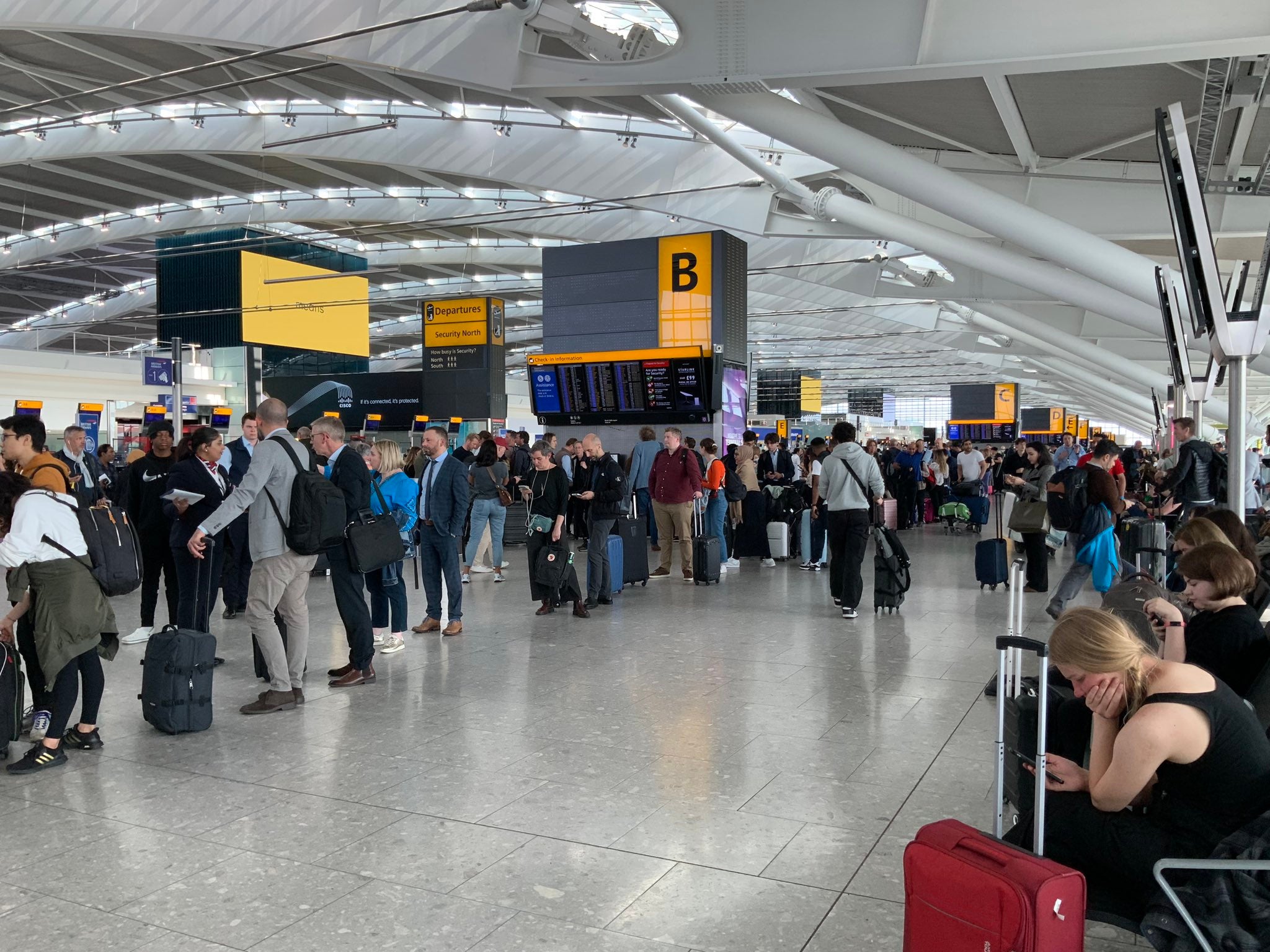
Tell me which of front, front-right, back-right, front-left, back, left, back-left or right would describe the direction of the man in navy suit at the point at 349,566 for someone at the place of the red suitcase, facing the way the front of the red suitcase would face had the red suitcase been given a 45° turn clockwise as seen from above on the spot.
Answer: front-right

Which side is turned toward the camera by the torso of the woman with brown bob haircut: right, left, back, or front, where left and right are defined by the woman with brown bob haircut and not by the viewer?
left

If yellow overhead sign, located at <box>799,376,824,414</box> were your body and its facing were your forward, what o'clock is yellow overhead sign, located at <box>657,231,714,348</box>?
yellow overhead sign, located at <box>657,231,714,348</box> is roughly at 12 o'clock from yellow overhead sign, located at <box>799,376,824,414</box>.

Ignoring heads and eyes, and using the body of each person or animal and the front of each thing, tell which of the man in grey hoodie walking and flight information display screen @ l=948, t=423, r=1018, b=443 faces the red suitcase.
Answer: the flight information display screen

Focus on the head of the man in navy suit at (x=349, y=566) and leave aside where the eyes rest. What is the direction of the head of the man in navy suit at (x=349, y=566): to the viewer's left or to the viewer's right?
to the viewer's left

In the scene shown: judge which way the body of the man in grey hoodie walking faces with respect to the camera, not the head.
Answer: away from the camera

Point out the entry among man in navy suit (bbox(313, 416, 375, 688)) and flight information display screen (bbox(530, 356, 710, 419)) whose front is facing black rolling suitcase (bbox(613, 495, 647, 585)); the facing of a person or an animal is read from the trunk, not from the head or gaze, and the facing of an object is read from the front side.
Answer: the flight information display screen

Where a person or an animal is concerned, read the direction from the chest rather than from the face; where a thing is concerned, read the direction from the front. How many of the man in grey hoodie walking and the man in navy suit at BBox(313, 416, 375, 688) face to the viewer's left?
1

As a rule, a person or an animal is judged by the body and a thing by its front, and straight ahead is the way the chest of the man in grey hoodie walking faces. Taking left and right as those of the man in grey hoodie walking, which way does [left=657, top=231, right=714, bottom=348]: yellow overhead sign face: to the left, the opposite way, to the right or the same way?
the opposite way

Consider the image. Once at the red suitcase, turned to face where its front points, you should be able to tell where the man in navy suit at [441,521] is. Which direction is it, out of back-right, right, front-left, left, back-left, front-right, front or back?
right

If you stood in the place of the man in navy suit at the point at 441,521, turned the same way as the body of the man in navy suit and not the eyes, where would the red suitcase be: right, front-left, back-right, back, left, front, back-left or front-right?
front-left

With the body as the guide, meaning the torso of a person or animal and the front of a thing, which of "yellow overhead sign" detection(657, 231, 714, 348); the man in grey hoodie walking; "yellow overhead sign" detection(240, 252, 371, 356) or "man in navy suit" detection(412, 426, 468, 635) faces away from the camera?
the man in grey hoodie walking
